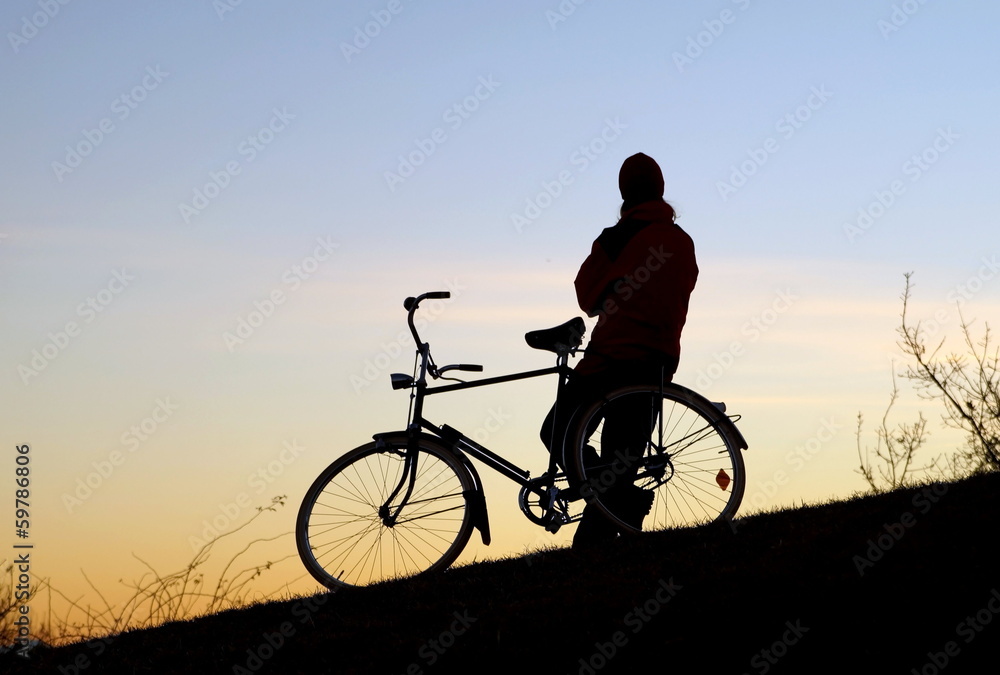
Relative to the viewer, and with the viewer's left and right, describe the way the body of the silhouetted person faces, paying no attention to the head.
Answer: facing away from the viewer and to the left of the viewer
